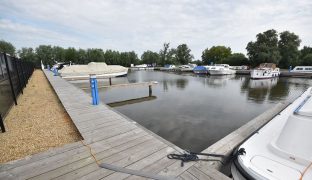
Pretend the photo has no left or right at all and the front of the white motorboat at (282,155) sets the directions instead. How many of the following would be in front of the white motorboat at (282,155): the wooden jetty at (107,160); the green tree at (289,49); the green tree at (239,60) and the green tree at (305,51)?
1

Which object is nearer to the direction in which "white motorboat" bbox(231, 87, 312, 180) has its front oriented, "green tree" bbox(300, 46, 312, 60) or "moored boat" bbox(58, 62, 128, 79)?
the moored boat

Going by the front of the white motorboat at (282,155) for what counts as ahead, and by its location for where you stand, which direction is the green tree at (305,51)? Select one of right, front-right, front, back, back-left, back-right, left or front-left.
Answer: back-right

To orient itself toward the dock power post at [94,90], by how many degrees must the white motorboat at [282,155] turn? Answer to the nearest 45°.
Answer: approximately 45° to its right

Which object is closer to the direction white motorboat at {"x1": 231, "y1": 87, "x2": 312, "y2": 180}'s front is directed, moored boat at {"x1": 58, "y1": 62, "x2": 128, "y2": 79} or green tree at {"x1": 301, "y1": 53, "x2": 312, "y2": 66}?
the moored boat

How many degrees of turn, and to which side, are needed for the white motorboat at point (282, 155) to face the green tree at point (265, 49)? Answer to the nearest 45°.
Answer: approximately 135° to its right

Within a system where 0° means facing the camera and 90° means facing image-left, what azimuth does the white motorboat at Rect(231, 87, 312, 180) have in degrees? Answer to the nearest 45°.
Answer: approximately 45°

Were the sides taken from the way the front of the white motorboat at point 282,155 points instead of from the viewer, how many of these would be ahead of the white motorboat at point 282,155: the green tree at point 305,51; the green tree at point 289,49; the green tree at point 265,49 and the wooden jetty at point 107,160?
1

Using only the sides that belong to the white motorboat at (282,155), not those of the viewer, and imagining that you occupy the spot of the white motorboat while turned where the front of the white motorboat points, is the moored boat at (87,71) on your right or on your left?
on your right

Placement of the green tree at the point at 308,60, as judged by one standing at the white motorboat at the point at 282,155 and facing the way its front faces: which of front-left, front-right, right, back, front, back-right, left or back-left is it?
back-right

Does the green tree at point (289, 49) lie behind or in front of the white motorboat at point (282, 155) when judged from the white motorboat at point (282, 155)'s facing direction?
behind

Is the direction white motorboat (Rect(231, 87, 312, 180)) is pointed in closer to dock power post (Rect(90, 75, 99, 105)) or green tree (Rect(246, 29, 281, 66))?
the dock power post

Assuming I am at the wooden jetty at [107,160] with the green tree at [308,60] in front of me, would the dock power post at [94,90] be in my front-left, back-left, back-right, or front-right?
front-left
